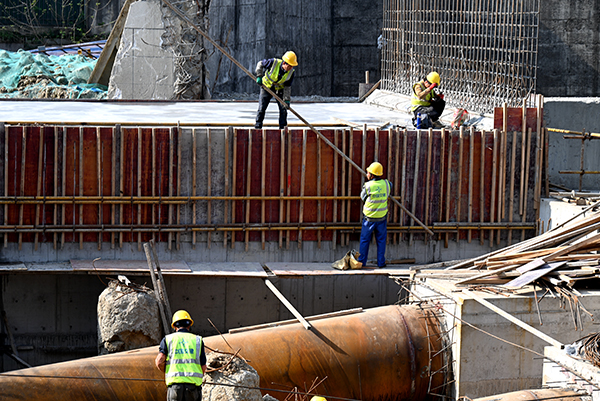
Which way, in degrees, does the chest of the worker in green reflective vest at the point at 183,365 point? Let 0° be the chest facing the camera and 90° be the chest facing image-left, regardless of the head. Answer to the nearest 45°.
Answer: approximately 180°

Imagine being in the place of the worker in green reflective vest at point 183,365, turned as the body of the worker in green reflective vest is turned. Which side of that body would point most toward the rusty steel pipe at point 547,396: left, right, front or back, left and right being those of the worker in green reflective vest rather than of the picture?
right

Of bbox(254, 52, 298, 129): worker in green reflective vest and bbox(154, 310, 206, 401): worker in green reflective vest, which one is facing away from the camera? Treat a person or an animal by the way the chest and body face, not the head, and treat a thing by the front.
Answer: bbox(154, 310, 206, 401): worker in green reflective vest

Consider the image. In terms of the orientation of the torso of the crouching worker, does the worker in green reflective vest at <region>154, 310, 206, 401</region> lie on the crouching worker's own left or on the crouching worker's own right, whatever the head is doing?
on the crouching worker's own right

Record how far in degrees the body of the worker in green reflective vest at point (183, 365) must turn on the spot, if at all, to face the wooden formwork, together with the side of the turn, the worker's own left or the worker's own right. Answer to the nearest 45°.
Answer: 0° — they already face it

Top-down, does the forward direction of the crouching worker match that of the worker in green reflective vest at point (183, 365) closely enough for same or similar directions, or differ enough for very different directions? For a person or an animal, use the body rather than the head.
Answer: very different directions

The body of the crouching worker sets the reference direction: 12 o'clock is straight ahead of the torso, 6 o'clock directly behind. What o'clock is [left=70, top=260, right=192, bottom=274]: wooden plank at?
The wooden plank is roughly at 3 o'clock from the crouching worker.

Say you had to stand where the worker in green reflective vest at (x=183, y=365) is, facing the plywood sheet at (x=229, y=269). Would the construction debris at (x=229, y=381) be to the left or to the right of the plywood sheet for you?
right

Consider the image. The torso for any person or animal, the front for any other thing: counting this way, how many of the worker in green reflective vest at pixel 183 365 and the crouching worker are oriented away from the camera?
1

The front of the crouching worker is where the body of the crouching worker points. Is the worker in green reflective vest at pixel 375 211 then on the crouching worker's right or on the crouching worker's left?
on the crouching worker's right
